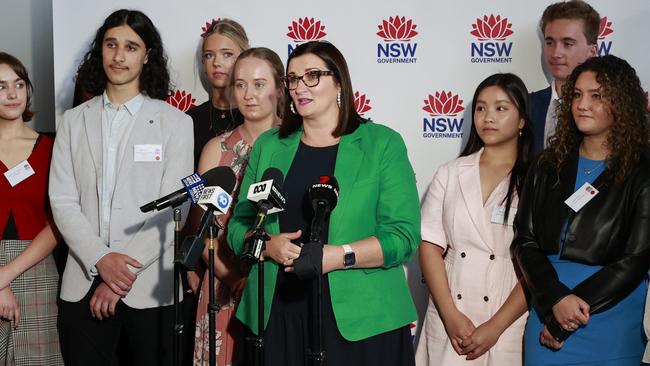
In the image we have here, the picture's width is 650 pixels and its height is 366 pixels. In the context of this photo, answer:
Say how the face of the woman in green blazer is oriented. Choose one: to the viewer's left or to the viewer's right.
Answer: to the viewer's left

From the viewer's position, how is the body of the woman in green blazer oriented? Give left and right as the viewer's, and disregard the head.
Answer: facing the viewer and to the left of the viewer

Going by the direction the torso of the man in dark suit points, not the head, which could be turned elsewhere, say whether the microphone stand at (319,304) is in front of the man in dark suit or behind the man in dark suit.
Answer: in front

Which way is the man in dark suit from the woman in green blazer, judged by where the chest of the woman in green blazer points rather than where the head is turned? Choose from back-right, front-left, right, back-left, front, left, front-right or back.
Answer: back

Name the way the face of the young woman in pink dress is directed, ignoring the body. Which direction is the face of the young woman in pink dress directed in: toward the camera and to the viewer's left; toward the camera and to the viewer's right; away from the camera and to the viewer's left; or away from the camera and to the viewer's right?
toward the camera and to the viewer's left

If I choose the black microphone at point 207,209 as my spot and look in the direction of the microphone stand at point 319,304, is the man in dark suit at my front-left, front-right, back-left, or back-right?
front-left

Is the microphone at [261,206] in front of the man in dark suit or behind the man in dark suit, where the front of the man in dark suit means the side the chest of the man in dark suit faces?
in front

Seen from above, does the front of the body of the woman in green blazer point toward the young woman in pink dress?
no

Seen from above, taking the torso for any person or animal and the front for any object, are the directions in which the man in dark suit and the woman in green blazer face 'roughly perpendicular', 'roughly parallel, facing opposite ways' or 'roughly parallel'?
roughly parallel

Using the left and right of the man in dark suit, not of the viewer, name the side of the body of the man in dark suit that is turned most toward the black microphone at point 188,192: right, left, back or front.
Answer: front
